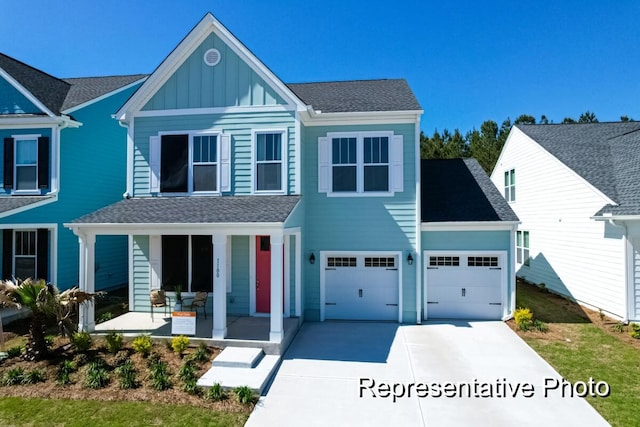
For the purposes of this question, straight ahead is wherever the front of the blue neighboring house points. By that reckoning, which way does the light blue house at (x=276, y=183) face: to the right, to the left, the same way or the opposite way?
the same way

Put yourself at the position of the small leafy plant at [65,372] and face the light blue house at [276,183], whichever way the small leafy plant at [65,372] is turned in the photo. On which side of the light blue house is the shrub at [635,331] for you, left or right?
right

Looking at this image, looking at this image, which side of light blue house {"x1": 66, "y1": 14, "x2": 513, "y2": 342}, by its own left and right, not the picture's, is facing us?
front

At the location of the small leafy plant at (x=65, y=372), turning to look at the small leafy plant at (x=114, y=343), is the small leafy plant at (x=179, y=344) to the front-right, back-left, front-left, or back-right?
front-right

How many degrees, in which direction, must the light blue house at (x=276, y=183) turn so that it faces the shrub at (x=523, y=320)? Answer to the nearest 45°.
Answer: approximately 90° to its left

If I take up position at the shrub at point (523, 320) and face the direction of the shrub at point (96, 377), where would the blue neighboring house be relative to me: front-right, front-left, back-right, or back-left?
front-right

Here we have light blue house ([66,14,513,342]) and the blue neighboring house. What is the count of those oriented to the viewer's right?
0

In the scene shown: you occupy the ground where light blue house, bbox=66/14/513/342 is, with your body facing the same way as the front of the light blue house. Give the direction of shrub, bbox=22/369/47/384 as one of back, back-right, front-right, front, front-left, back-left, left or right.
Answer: front-right

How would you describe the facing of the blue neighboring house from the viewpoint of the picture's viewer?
facing the viewer and to the left of the viewer

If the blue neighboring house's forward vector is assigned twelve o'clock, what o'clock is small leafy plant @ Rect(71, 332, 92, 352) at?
The small leafy plant is roughly at 10 o'clock from the blue neighboring house.

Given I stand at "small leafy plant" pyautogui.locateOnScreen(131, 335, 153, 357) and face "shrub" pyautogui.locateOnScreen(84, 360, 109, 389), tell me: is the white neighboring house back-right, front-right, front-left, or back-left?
back-left

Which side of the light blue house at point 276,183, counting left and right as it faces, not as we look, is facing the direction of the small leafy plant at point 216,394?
front

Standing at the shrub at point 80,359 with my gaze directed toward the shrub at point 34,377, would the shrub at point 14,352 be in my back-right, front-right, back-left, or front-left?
front-right

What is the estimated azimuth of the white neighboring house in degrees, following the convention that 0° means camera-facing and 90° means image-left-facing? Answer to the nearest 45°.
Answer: approximately 315°

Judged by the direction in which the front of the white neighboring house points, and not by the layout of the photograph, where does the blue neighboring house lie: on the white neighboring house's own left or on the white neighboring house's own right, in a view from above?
on the white neighboring house's own right

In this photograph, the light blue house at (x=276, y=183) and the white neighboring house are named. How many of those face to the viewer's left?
0

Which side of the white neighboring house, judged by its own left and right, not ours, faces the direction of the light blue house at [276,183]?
right

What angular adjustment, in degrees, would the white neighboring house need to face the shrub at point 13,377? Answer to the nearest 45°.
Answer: approximately 90° to its right

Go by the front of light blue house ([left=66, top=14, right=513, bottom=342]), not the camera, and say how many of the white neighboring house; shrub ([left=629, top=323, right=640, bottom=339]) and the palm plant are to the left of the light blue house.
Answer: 2
